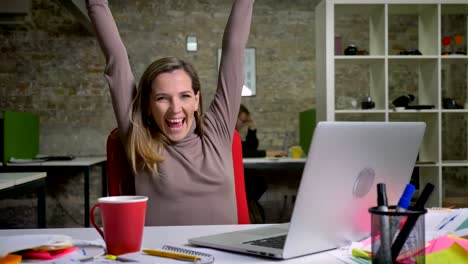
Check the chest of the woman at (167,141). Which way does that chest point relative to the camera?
toward the camera

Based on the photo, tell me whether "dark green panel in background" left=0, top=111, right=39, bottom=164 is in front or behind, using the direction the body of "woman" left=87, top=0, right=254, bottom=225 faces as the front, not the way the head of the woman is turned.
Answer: behind

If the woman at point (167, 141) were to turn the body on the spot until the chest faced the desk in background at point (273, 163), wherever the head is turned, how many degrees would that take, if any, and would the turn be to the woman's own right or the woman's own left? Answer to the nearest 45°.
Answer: approximately 180°

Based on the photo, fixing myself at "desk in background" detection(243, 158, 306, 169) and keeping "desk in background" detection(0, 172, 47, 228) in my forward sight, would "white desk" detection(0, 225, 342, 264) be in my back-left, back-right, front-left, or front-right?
front-left

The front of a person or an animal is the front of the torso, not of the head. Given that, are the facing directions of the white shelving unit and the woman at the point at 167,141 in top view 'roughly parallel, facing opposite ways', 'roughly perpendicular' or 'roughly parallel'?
roughly parallel

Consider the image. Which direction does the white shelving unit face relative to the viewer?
toward the camera

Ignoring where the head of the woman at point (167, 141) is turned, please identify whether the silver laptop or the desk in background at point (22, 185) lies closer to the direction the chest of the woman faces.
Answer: the silver laptop

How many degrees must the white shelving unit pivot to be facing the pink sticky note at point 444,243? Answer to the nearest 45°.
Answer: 0° — it already faces it

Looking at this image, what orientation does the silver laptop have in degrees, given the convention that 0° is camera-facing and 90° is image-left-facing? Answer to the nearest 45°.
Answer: approximately 135°

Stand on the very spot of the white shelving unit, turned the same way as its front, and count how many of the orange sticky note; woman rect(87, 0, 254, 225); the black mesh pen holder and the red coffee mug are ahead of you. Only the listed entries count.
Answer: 4

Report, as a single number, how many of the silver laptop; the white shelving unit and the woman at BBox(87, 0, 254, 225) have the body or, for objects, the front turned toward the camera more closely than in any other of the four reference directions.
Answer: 2

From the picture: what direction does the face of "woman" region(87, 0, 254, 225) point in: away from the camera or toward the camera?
toward the camera

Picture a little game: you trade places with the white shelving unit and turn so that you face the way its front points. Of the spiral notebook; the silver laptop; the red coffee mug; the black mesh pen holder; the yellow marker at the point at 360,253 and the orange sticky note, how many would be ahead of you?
6

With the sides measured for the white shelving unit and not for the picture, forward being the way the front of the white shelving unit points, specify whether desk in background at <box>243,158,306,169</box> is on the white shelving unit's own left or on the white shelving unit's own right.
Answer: on the white shelving unit's own right

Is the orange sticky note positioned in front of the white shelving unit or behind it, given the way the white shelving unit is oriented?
in front

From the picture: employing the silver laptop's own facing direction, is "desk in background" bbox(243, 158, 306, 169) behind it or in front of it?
in front
